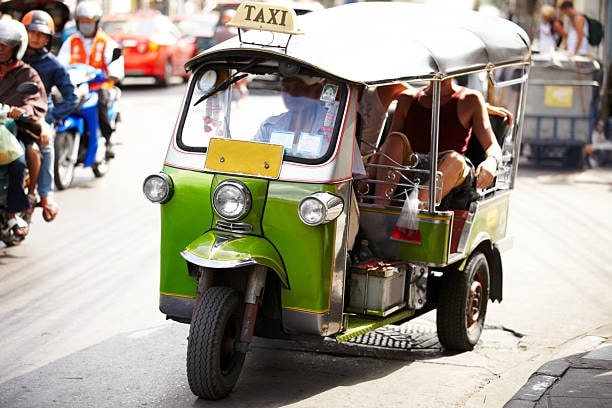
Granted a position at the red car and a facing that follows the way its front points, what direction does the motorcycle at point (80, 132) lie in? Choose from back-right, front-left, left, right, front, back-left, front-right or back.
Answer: front-left

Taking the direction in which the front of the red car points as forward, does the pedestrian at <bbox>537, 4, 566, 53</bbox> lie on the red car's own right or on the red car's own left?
on the red car's own left

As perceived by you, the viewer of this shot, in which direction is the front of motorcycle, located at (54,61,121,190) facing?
facing the viewer and to the left of the viewer

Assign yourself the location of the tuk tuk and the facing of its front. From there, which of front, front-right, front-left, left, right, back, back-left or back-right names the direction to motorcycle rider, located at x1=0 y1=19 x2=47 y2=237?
right

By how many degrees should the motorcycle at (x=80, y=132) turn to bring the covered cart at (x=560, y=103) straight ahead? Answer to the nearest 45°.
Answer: approximately 135° to its left

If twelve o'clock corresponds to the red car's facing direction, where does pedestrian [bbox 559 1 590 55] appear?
The pedestrian is roughly at 9 o'clock from the red car.

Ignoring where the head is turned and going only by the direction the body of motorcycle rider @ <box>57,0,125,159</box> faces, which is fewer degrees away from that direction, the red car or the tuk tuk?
the tuk tuk

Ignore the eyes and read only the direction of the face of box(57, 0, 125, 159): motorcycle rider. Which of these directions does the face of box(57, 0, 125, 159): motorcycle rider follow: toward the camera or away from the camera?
toward the camera

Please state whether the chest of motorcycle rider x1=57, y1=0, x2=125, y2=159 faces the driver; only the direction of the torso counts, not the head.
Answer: no

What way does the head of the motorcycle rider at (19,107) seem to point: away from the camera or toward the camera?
toward the camera

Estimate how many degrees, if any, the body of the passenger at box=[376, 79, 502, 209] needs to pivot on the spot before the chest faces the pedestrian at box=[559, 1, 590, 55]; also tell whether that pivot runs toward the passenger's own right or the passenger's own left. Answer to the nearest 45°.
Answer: approximately 135° to the passenger's own right

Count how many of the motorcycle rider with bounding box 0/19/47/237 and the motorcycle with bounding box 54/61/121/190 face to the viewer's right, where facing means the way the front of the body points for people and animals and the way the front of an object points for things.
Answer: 0

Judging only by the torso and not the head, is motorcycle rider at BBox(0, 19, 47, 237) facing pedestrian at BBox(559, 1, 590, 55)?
no

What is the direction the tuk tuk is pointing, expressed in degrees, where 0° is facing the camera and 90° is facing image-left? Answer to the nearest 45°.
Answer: approximately 45°

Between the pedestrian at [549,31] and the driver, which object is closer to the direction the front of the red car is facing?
the driver

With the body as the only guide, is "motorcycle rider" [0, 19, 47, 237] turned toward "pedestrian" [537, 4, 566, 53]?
no

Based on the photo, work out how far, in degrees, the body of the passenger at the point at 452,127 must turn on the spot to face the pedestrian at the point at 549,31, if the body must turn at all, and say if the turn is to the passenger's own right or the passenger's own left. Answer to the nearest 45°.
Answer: approximately 135° to the passenger's own right

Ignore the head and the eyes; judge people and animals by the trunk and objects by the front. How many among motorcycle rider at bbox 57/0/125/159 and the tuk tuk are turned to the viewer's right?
0

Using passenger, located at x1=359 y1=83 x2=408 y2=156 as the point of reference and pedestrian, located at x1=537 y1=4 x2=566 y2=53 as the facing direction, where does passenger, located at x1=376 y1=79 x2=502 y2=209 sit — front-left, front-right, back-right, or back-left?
back-right
